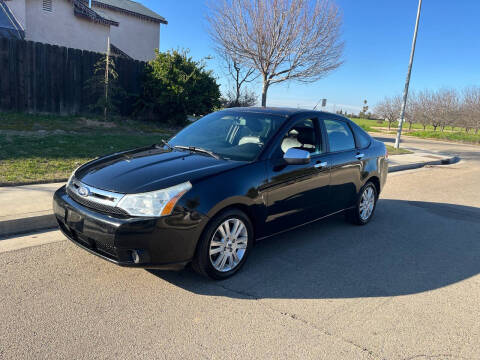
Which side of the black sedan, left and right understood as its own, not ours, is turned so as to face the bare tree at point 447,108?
back

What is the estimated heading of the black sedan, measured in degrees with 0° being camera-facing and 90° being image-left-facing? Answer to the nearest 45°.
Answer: approximately 45°

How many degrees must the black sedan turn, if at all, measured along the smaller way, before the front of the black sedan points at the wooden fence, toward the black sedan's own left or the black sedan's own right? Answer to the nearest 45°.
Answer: approximately 90° to the black sedan's own right

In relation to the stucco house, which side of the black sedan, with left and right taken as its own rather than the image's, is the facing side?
right

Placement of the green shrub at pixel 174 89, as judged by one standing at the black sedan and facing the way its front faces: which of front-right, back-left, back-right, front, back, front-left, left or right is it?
back-right
